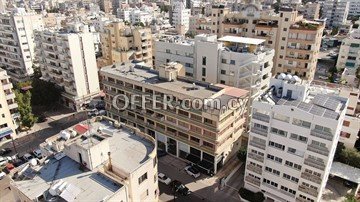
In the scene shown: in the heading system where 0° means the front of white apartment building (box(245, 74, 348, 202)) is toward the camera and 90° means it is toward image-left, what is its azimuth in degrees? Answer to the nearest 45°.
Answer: approximately 0°

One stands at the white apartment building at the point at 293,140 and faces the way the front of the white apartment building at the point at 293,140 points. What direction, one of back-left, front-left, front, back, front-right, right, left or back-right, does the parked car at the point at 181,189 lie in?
right

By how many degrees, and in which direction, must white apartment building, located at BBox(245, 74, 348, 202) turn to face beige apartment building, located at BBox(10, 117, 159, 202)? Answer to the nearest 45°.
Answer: approximately 45° to its right
